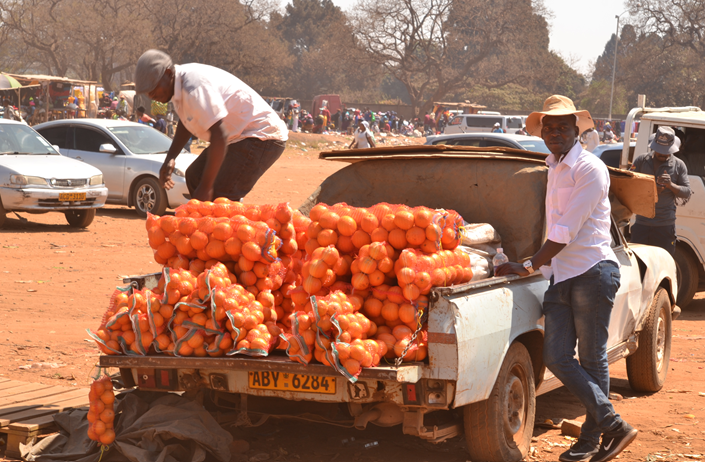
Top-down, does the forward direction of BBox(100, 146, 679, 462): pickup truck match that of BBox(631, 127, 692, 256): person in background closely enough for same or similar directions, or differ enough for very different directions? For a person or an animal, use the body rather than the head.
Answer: very different directions

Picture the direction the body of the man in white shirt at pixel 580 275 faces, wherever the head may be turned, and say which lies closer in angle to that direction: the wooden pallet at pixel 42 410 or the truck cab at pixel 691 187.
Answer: the wooden pallet

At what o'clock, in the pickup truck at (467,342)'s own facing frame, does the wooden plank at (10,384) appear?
The wooden plank is roughly at 8 o'clock from the pickup truck.

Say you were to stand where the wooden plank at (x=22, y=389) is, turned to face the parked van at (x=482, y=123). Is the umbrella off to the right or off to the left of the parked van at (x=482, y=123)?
left

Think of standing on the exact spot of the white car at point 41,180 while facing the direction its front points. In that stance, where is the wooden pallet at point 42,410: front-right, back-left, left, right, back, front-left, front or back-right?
front-right

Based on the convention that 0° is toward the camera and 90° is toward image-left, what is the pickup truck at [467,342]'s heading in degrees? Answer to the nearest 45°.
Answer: approximately 225°
